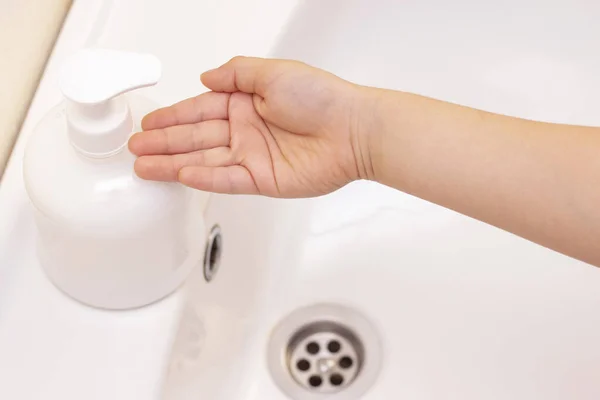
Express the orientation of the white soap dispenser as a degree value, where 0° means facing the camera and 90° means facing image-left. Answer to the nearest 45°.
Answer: approximately 270°

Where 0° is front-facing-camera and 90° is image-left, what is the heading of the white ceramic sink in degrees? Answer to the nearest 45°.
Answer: approximately 270°
